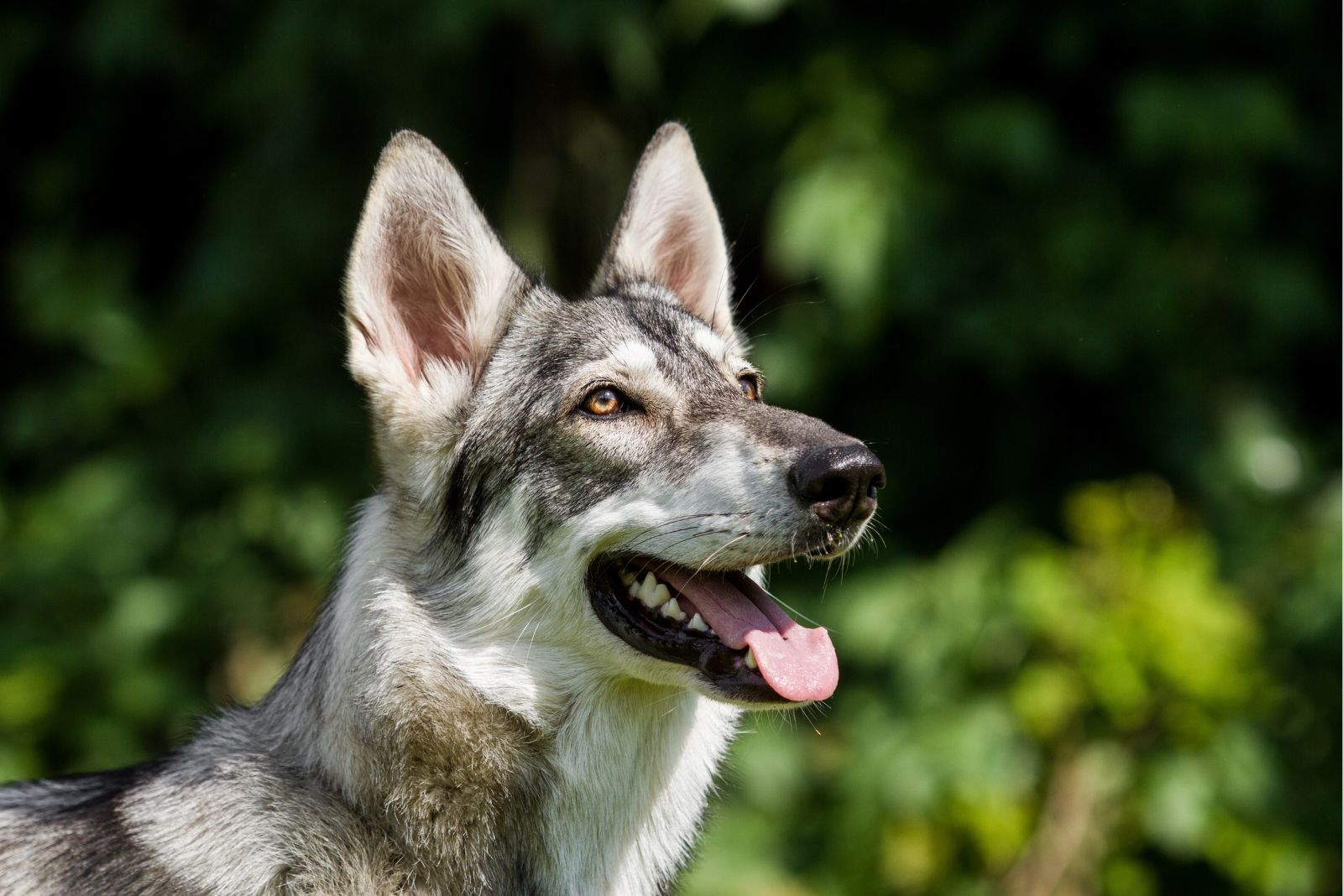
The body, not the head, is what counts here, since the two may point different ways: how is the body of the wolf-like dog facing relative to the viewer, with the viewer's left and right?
facing the viewer and to the right of the viewer
